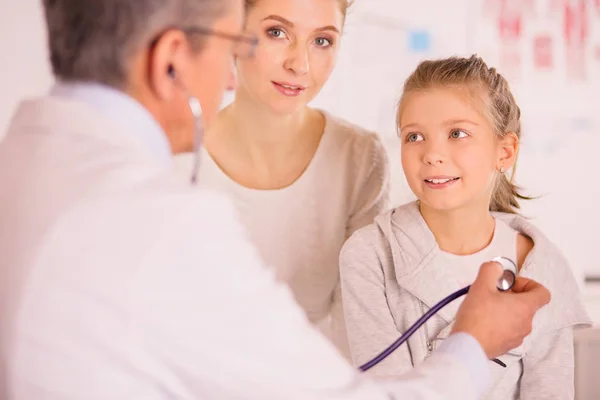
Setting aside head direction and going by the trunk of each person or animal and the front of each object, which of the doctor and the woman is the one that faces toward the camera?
the woman

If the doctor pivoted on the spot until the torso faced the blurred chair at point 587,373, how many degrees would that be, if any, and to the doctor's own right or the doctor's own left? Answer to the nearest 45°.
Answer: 0° — they already face it

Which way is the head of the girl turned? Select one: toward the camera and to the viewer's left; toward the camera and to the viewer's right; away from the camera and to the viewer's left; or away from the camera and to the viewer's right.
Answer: toward the camera and to the viewer's left

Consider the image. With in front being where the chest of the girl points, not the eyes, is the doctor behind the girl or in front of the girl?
in front

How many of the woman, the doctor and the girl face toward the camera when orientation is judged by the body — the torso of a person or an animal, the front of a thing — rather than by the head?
2

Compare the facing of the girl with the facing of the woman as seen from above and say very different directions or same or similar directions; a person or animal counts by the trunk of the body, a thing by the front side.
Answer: same or similar directions

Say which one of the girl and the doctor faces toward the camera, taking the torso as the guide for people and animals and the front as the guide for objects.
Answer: the girl

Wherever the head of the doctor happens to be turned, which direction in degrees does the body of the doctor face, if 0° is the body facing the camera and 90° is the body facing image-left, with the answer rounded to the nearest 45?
approximately 225°

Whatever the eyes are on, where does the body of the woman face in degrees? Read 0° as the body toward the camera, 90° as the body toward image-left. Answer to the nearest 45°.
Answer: approximately 0°

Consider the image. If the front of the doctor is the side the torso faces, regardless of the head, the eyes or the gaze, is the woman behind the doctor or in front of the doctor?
in front

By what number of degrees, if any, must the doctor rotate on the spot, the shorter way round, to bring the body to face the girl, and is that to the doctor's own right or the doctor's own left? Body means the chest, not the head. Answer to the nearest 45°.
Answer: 0° — they already face them

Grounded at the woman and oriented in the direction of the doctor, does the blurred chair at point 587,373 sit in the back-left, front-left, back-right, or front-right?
back-left

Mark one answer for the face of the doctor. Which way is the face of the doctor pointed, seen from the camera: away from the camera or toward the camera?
away from the camera

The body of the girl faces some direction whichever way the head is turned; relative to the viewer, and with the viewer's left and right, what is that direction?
facing the viewer
